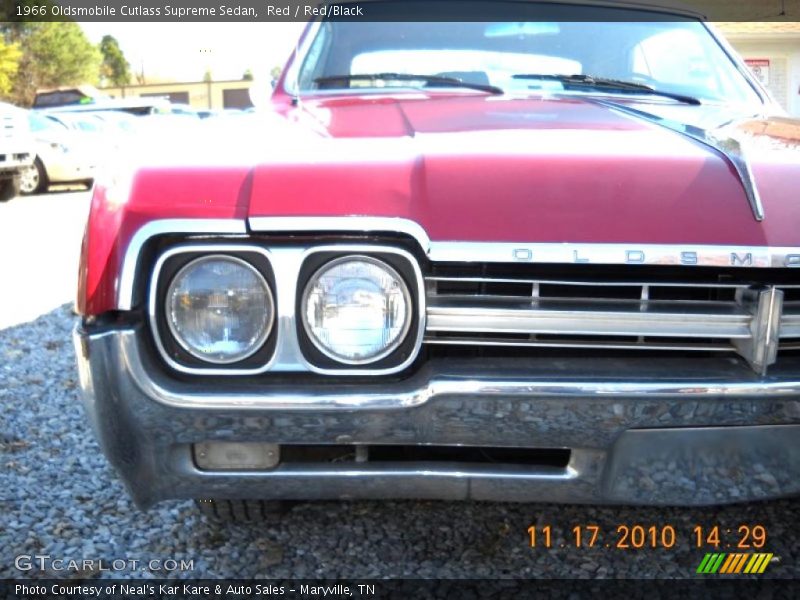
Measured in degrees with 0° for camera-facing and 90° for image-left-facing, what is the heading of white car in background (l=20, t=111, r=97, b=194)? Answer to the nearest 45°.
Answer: approximately 315°

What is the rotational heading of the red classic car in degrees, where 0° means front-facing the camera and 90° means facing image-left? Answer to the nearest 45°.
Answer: approximately 0°

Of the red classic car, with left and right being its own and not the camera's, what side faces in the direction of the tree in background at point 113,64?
back

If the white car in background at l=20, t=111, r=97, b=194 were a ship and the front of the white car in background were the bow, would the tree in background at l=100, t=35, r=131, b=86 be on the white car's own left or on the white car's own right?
on the white car's own left
